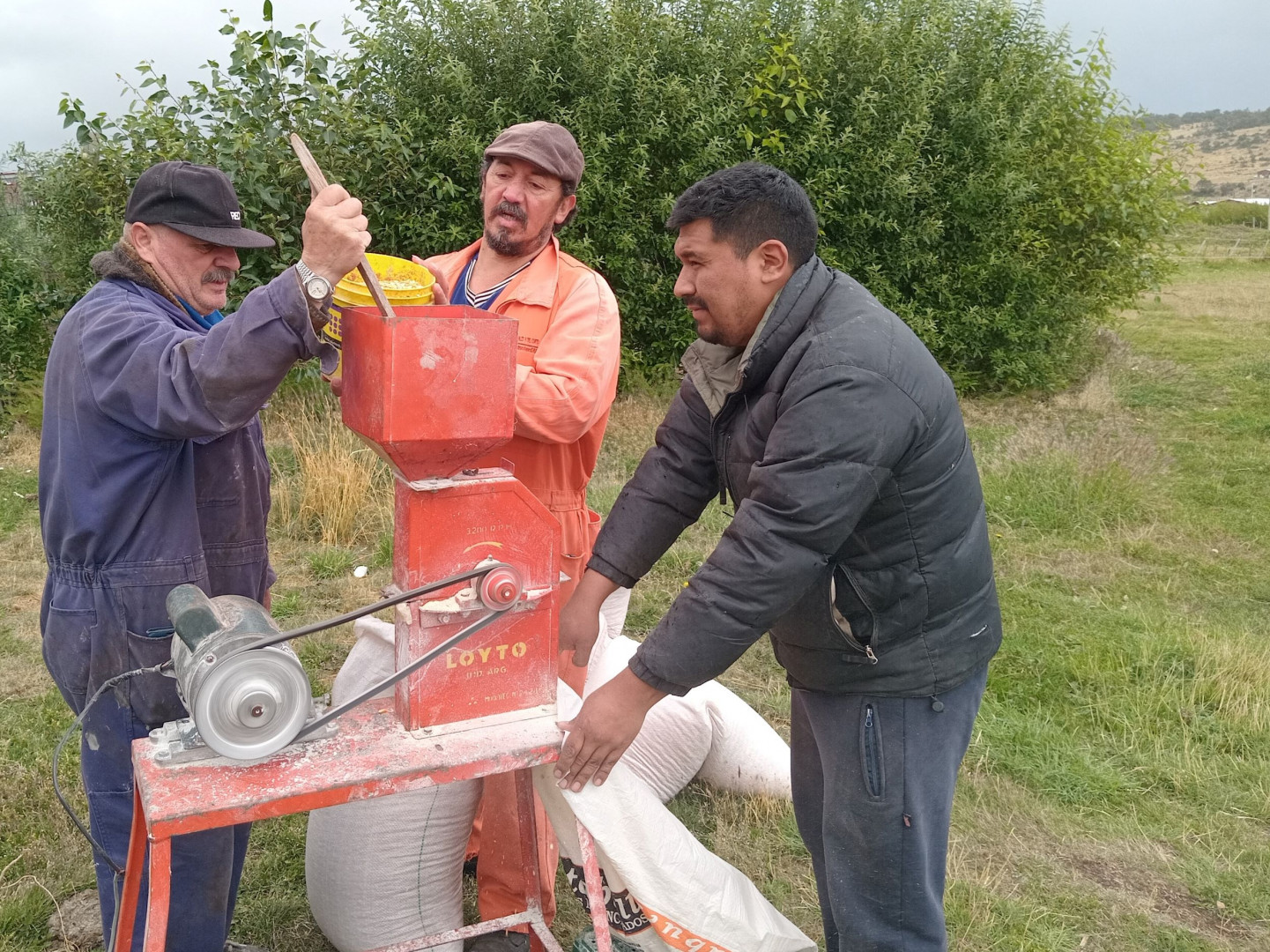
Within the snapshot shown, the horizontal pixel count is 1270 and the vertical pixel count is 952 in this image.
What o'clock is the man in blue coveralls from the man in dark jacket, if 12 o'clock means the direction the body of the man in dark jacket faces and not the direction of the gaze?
The man in blue coveralls is roughly at 12 o'clock from the man in dark jacket.

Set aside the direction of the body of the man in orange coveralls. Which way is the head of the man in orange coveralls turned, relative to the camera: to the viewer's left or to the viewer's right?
to the viewer's left

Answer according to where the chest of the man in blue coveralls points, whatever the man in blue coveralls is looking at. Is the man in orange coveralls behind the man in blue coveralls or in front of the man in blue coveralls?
in front

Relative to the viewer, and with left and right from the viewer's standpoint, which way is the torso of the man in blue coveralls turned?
facing to the right of the viewer

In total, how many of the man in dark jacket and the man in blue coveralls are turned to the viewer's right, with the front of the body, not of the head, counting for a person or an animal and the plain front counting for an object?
1

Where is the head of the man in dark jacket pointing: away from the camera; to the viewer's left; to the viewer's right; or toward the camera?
to the viewer's left

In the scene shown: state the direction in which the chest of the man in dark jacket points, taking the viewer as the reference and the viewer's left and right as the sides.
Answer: facing to the left of the viewer

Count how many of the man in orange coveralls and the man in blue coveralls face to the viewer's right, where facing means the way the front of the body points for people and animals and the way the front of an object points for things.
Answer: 1

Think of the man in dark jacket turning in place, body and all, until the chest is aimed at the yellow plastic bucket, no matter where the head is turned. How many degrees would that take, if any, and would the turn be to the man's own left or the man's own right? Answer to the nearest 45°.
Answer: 0° — they already face it

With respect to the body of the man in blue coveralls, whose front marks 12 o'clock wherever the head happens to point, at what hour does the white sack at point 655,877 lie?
The white sack is roughly at 1 o'clock from the man in blue coveralls.

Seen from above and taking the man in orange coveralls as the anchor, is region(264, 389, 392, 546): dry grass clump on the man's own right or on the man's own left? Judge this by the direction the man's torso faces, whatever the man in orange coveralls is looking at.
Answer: on the man's own right
